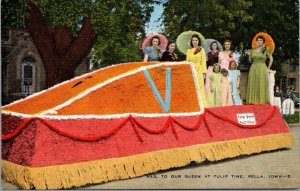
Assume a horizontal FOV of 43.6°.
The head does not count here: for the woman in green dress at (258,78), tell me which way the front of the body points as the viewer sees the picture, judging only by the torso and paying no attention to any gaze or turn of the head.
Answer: toward the camera

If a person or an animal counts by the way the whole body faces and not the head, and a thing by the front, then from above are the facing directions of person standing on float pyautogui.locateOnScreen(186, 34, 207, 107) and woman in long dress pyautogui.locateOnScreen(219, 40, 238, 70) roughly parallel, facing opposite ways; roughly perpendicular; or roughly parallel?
roughly parallel

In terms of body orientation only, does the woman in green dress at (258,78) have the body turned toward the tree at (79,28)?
no

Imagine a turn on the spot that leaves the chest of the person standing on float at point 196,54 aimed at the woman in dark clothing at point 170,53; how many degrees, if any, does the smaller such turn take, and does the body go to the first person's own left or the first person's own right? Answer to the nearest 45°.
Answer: approximately 90° to the first person's own right

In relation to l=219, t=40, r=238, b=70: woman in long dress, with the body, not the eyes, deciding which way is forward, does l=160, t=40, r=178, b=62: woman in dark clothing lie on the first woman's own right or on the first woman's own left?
on the first woman's own right

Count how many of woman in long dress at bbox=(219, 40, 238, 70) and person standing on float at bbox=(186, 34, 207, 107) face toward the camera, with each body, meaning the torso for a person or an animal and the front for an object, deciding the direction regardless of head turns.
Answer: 2

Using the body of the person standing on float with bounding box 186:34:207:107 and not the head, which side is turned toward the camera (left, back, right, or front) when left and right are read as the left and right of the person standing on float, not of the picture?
front

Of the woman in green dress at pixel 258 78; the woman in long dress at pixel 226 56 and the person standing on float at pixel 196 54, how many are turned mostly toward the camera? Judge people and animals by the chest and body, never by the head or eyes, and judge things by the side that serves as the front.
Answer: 3

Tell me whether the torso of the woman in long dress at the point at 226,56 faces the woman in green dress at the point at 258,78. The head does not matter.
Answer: no

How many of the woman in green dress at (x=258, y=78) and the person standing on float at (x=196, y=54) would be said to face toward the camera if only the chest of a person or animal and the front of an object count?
2

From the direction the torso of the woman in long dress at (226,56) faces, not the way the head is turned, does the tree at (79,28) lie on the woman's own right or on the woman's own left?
on the woman's own right
